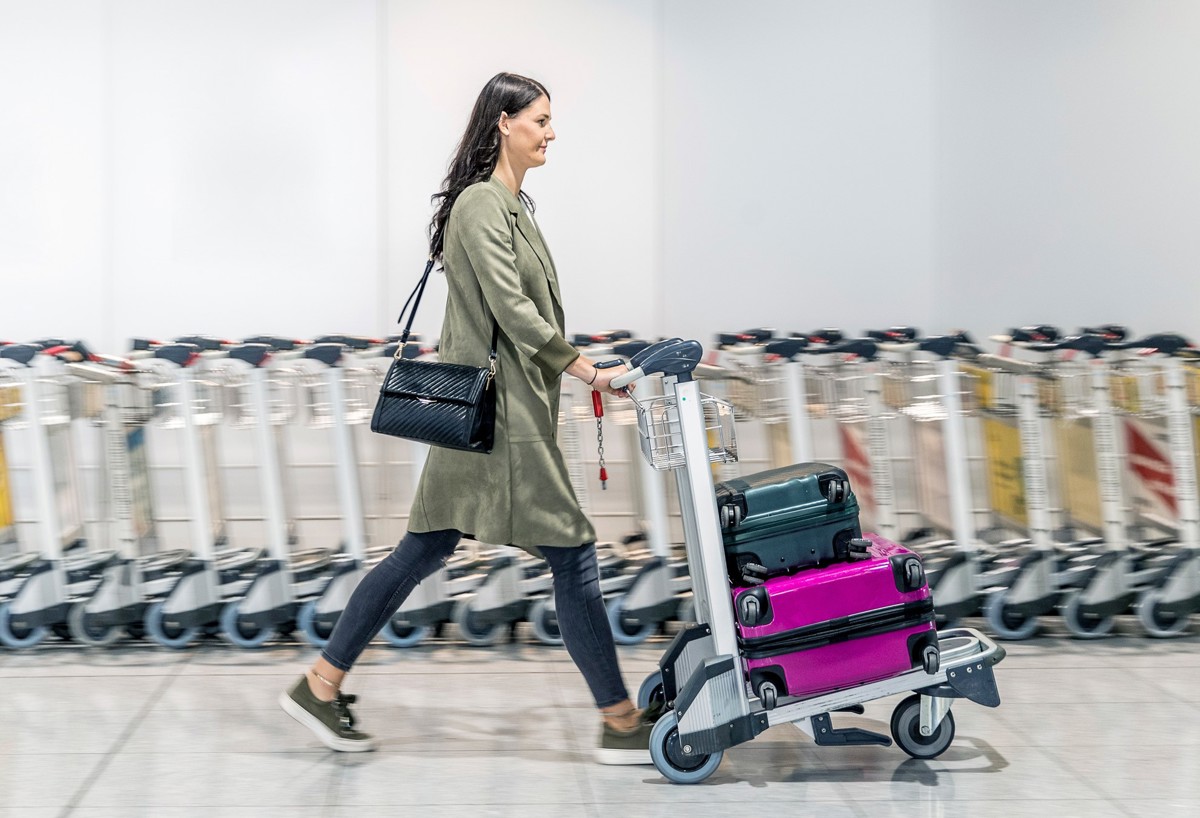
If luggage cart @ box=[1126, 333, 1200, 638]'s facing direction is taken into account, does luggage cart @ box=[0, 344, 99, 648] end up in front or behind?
behind

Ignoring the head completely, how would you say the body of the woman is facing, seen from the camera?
to the viewer's right

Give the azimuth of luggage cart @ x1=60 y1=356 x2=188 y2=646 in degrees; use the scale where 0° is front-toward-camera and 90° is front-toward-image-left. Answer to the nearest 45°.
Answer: approximately 270°

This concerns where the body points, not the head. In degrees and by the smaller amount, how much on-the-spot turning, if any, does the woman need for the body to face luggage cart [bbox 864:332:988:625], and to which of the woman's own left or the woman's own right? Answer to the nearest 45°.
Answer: approximately 45° to the woman's own left

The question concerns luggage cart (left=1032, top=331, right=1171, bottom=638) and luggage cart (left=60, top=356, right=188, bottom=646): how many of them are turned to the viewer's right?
2

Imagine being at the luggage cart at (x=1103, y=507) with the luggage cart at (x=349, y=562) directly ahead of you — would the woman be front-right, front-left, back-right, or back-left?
front-left

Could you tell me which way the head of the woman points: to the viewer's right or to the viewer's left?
to the viewer's right

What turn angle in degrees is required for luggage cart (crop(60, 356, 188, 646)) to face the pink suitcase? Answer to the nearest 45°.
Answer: approximately 45° to its right

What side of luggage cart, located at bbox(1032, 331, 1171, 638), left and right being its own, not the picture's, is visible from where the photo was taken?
right

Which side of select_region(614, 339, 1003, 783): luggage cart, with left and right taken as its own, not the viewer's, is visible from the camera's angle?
right

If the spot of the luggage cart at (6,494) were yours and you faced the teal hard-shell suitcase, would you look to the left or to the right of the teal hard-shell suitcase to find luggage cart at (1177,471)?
left
